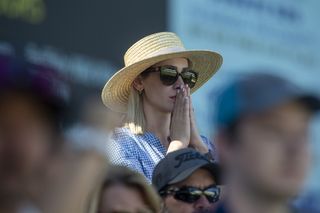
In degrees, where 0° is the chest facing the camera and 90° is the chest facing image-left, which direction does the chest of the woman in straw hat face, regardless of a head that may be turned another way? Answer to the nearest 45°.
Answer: approximately 315°

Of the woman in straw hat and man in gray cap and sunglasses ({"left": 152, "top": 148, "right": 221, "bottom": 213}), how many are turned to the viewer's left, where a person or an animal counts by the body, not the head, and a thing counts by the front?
0

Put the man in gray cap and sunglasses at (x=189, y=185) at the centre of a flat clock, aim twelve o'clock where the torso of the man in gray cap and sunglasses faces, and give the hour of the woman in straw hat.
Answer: The woman in straw hat is roughly at 7 o'clock from the man in gray cap and sunglasses.
